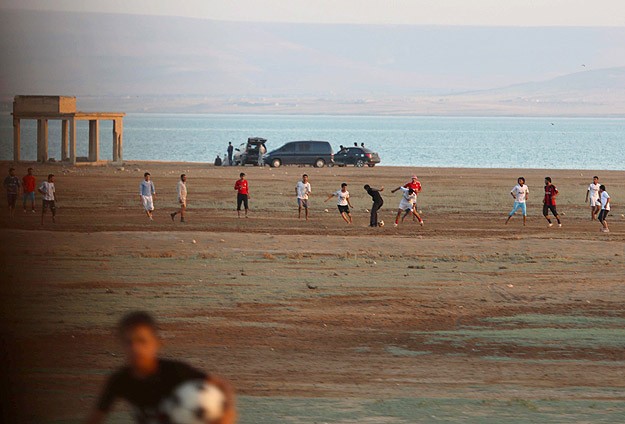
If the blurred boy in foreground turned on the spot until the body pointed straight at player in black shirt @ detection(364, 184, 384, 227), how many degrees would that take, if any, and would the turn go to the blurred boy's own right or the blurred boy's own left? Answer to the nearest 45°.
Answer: approximately 180°

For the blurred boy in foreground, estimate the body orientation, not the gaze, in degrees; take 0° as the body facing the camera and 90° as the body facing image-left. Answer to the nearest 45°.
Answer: approximately 0°

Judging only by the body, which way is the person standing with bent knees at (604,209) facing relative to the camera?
to the viewer's left
